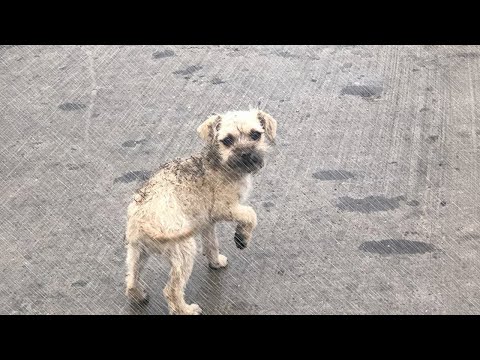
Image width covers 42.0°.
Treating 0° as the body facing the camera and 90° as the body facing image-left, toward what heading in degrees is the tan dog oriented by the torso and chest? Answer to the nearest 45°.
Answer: approximately 225°
